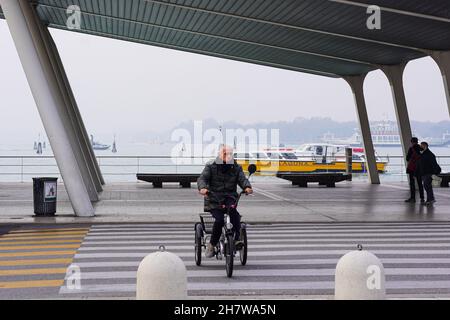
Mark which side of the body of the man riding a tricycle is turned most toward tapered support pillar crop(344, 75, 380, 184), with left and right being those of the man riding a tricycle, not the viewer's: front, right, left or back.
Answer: back

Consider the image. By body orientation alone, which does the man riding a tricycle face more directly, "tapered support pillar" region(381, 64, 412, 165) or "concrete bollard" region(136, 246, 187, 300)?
the concrete bollard

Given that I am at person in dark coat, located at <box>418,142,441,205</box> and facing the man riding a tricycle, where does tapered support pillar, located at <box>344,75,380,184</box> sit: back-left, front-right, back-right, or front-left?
back-right

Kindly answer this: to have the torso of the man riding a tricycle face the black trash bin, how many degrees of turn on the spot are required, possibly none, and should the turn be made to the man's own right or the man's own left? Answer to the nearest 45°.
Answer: approximately 135° to the man's own right

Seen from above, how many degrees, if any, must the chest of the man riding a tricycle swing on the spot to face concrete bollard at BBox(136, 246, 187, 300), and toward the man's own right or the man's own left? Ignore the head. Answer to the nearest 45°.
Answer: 0° — they already face it

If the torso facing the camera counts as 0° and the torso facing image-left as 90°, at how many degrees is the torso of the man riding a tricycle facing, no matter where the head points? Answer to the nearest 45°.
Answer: approximately 0°

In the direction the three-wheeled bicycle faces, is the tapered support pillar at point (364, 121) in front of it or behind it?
behind

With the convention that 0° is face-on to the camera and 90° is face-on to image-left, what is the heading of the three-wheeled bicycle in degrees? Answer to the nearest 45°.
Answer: approximately 0°
